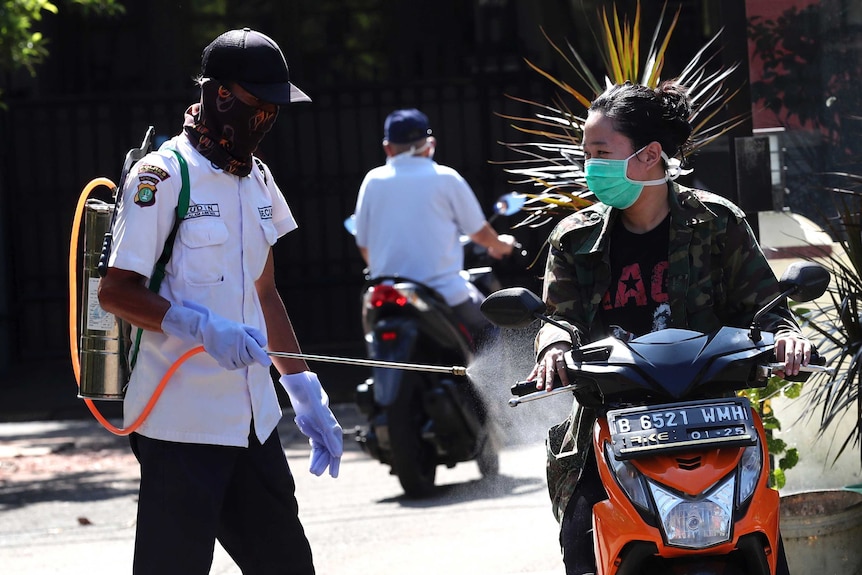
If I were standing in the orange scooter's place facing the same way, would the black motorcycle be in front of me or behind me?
behind

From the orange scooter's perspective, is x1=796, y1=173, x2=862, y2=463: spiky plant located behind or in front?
behind

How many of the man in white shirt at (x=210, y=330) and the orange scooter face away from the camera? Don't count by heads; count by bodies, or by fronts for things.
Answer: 0

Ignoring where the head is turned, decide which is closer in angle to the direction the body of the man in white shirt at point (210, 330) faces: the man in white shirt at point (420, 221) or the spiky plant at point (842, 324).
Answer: the spiky plant

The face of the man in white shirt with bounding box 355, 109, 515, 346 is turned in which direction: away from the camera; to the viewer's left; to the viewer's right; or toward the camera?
away from the camera

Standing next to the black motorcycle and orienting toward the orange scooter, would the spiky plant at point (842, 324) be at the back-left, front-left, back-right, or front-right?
front-left

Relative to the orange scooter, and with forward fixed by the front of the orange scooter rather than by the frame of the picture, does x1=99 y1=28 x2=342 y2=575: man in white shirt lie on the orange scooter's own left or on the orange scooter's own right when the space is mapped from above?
on the orange scooter's own right

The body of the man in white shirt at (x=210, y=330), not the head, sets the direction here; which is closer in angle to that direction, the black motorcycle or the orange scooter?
the orange scooter

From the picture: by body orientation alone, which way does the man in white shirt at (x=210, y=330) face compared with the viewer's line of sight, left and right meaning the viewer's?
facing the viewer and to the right of the viewer

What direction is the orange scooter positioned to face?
toward the camera
